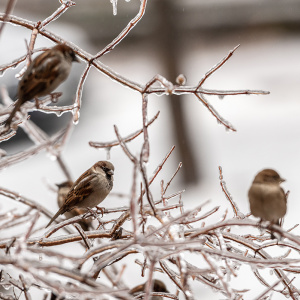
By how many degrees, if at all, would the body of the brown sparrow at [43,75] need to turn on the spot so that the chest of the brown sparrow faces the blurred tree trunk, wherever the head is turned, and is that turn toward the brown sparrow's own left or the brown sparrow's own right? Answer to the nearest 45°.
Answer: approximately 90° to the brown sparrow's own left

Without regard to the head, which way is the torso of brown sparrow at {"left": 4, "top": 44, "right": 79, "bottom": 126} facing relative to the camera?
to the viewer's right

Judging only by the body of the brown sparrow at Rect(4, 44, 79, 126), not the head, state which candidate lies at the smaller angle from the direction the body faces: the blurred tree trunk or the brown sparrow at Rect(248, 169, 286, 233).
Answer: the brown sparrow

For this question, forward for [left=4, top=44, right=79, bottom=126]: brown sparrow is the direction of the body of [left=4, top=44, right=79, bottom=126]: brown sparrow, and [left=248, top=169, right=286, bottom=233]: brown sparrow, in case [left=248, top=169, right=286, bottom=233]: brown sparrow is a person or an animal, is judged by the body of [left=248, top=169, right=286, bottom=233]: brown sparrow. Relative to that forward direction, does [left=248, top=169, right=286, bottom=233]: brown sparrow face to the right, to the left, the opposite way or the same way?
to the right
